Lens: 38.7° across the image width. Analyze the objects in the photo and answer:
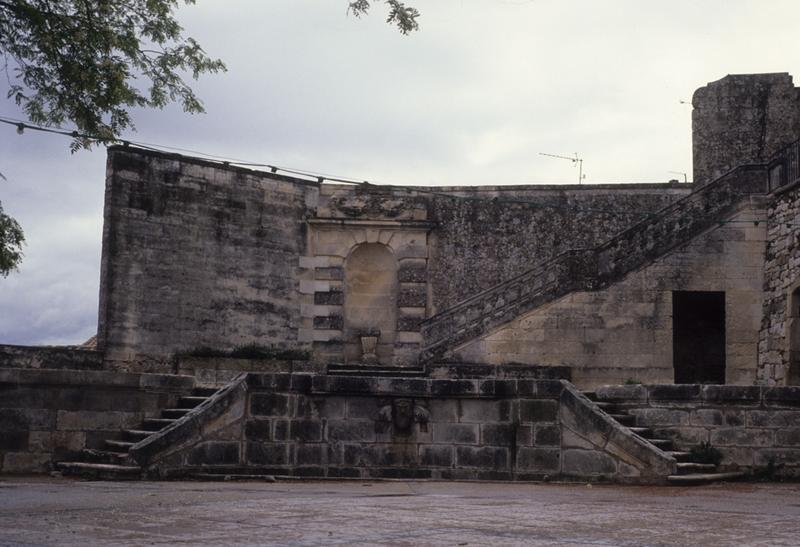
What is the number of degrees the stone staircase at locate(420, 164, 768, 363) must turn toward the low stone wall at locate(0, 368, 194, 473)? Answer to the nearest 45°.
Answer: approximately 45° to its left

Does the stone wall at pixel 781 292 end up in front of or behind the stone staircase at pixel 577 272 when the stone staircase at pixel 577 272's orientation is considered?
behind

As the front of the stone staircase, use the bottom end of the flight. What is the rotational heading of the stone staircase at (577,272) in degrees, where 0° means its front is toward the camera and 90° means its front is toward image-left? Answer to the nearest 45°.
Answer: approximately 90°

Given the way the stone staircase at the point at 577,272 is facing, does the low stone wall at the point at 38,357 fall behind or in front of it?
in front

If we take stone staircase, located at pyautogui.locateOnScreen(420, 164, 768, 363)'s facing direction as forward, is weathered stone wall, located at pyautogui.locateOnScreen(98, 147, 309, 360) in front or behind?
in front

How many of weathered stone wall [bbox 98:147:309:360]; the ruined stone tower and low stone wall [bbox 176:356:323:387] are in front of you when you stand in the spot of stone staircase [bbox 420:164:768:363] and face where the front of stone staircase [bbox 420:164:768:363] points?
2

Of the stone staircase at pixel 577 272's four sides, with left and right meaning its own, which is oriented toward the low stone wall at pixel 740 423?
left

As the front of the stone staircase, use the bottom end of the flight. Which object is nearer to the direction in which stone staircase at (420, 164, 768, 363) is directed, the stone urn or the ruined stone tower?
the stone urn

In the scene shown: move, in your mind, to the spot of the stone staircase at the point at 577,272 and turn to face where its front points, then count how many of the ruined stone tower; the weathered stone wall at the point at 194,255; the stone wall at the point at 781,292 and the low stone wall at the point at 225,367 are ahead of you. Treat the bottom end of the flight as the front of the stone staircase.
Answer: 2

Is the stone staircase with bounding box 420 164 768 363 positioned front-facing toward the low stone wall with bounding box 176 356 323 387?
yes

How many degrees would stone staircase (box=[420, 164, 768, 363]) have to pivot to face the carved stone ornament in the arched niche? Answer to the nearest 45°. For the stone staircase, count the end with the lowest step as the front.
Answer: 0° — it already faces it
